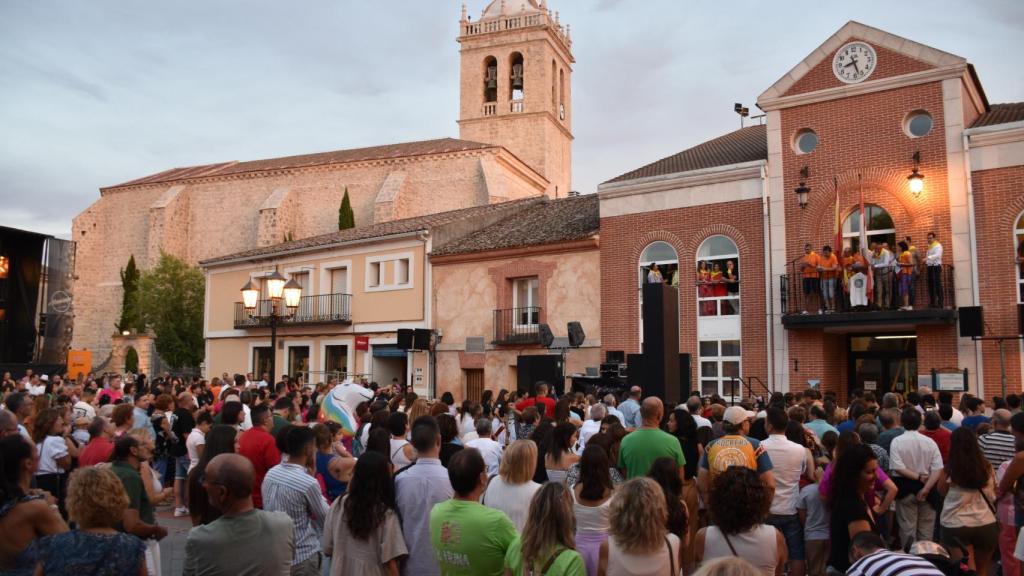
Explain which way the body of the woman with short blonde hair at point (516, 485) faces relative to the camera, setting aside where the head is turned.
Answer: away from the camera

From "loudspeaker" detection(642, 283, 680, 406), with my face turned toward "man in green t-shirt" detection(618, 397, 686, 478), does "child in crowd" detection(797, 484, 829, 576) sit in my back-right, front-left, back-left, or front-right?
front-left

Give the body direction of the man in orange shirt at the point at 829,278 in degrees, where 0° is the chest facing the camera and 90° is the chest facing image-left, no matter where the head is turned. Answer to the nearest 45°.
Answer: approximately 45°

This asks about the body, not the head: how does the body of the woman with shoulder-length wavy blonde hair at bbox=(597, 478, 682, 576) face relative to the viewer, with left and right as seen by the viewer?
facing away from the viewer

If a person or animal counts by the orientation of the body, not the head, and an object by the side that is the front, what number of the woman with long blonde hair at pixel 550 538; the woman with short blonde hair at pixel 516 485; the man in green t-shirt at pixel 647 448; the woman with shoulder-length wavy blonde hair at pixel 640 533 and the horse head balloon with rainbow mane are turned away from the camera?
4

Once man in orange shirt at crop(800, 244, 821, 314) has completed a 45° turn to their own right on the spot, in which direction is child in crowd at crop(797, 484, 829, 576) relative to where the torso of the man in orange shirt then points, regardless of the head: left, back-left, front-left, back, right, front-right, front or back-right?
left

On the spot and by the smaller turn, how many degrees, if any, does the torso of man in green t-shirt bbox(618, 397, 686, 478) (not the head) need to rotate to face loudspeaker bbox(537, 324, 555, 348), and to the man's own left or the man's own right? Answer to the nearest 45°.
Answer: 0° — they already face it

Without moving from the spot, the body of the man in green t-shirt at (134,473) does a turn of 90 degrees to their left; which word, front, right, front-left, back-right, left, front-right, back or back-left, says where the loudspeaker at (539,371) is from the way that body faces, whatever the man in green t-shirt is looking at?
front-right

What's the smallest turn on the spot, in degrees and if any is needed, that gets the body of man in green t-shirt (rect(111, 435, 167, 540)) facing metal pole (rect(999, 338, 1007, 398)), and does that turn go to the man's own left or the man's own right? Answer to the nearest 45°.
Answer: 0° — they already face it

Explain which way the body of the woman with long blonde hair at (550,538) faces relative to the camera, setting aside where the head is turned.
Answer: away from the camera

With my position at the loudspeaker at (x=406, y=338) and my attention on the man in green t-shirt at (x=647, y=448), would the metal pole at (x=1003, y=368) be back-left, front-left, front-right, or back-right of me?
front-left

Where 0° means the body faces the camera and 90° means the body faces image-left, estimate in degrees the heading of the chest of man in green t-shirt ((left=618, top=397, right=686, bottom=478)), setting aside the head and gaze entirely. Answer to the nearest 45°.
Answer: approximately 180°

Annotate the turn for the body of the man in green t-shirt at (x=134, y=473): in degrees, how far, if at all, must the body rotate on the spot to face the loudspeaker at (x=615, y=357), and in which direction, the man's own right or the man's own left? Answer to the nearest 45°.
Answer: approximately 45° to the man's own left

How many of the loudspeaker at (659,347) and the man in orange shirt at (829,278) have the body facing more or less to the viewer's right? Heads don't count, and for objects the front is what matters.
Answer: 0

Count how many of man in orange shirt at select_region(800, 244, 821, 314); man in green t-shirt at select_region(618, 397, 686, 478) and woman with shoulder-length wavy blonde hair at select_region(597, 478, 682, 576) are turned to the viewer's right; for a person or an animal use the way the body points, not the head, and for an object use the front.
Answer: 0

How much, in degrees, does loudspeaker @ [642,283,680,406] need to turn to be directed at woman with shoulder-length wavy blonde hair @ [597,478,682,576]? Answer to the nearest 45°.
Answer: approximately 45° to its left

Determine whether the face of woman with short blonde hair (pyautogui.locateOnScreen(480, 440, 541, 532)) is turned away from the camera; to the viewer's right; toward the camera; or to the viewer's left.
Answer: away from the camera
